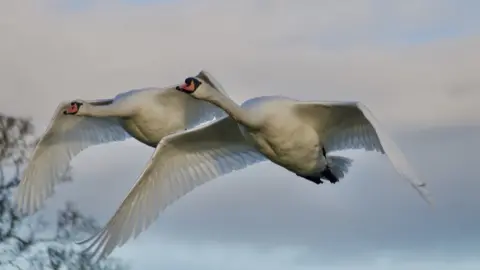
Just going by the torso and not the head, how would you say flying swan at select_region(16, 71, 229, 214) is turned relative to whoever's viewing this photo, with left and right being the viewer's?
facing the viewer and to the left of the viewer

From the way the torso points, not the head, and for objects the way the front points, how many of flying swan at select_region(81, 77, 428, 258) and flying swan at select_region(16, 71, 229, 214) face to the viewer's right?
0
